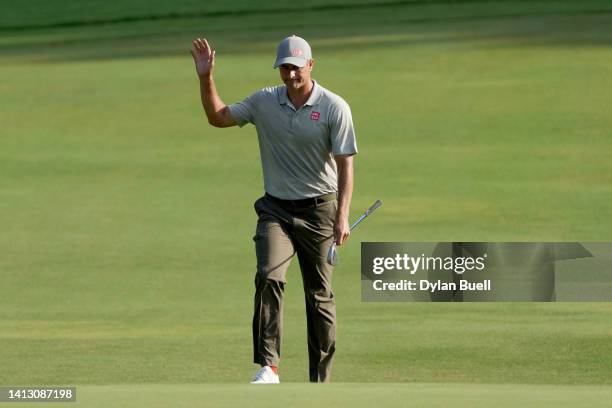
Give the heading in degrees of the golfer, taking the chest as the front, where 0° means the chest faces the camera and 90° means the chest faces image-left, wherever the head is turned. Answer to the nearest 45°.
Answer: approximately 0°
